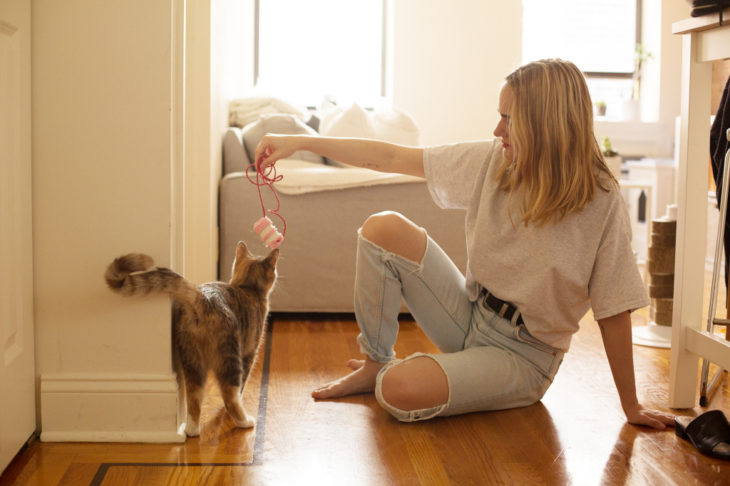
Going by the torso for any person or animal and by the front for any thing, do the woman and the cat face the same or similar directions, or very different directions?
very different directions

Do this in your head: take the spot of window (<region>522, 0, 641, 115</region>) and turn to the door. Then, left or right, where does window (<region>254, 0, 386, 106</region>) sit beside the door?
right

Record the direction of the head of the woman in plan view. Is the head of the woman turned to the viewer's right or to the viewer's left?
to the viewer's left

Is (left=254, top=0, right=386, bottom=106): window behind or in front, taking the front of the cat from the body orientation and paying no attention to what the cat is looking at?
in front

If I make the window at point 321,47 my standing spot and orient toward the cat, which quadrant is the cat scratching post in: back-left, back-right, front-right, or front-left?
front-left

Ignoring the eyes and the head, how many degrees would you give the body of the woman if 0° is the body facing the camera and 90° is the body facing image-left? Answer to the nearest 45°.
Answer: approximately 45°

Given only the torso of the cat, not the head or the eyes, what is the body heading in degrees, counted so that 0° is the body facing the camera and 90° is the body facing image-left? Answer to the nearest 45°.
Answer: approximately 225°

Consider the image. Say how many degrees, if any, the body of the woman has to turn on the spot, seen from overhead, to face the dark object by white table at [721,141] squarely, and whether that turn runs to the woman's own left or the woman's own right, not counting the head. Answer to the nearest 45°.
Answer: approximately 180°
